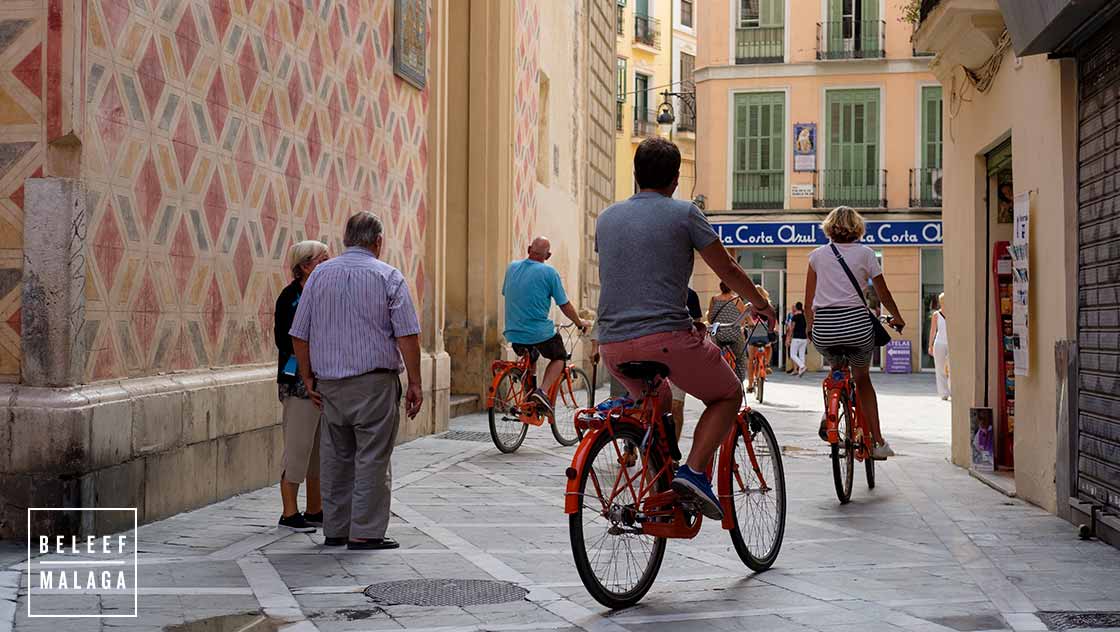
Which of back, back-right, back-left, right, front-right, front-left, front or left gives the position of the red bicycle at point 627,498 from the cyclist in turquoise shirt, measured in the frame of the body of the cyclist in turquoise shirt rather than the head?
back-right

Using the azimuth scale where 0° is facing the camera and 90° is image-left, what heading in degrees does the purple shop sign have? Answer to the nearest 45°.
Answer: approximately 0°

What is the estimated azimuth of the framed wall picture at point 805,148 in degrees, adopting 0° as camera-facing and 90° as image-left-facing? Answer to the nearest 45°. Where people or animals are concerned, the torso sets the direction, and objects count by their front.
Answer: approximately 0°

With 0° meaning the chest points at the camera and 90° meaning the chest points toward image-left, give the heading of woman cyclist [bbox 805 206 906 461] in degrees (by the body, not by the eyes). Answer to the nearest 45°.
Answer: approximately 180°

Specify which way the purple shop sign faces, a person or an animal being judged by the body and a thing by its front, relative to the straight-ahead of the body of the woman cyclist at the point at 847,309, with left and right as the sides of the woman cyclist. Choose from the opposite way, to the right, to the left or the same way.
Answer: the opposite way

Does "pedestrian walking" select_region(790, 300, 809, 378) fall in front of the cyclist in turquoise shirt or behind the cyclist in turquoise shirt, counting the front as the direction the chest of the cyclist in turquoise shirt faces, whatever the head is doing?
in front

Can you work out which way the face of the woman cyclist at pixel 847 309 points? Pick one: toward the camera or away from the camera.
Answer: away from the camera

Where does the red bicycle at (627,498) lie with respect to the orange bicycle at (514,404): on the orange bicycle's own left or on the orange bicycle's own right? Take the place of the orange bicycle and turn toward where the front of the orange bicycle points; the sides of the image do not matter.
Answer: on the orange bicycle's own right

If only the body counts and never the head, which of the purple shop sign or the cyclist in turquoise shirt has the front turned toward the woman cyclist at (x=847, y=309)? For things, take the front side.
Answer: the purple shop sign

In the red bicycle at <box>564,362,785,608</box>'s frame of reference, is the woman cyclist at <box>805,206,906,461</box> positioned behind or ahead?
ahead

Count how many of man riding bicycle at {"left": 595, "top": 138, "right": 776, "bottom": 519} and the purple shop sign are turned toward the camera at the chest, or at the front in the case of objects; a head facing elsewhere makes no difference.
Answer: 1

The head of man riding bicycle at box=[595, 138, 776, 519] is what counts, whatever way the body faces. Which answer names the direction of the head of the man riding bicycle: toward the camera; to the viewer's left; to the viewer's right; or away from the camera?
away from the camera

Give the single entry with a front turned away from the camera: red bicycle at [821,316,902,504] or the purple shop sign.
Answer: the red bicycle
